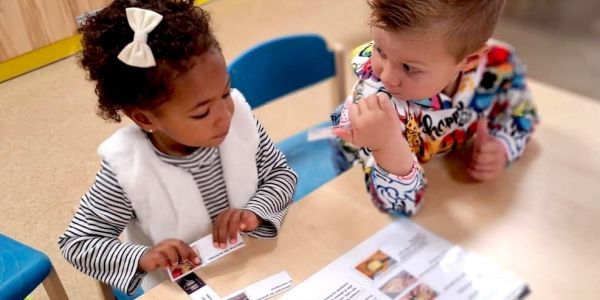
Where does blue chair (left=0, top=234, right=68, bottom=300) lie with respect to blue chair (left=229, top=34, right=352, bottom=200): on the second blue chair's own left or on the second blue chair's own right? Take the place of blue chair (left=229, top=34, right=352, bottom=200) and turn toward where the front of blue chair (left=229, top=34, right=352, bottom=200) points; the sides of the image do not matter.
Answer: on the second blue chair's own right

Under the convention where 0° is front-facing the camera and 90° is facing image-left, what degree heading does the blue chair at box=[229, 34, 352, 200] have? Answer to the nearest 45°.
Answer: approximately 315°
